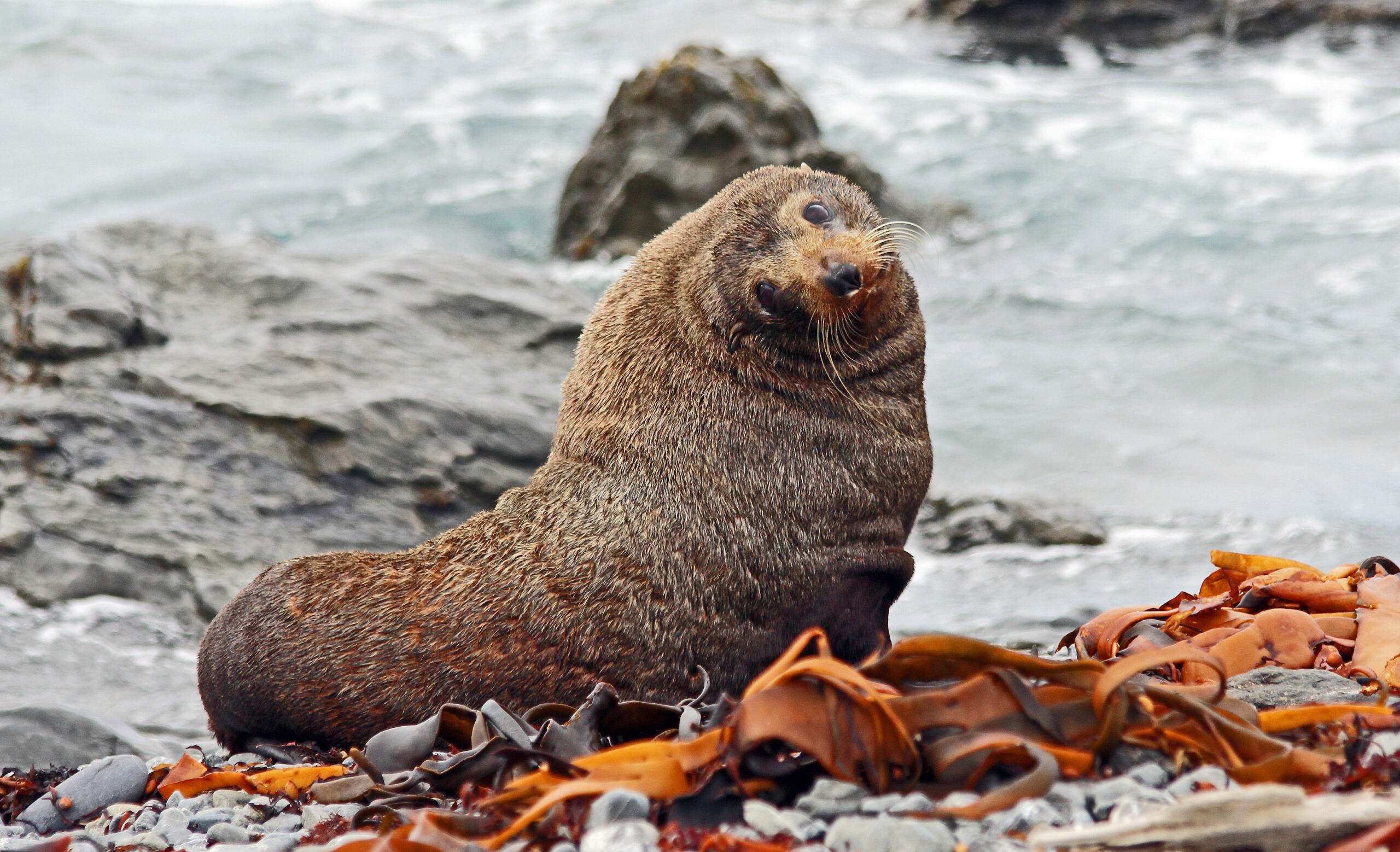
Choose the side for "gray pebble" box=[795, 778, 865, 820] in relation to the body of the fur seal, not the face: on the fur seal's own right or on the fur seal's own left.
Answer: on the fur seal's own right

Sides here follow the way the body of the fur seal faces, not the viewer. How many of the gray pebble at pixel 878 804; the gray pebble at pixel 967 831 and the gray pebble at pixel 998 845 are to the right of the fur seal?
3

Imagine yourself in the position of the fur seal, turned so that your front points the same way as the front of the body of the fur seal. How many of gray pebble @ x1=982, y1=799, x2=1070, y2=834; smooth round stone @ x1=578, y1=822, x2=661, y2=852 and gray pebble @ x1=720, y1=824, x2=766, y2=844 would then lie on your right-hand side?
3

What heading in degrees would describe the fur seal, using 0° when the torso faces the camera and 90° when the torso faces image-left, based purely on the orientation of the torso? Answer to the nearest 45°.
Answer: approximately 270°

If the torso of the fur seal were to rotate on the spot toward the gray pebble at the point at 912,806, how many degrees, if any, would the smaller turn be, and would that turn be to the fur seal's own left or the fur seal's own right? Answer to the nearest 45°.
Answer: approximately 90° to the fur seal's own right

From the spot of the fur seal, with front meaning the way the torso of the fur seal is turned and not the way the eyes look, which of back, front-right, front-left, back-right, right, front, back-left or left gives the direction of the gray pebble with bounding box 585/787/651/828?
right

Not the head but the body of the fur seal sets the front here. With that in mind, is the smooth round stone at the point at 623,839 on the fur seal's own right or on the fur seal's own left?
on the fur seal's own right

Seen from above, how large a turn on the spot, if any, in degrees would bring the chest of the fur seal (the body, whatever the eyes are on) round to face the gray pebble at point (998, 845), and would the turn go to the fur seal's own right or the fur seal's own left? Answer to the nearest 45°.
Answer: approximately 90° to the fur seal's own right

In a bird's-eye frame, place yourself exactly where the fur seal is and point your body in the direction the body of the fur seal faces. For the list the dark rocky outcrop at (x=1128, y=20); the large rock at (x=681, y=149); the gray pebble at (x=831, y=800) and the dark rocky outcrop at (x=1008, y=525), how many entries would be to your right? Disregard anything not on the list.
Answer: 1

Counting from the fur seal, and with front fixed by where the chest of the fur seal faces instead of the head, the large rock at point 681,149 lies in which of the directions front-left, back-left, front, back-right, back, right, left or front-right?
left

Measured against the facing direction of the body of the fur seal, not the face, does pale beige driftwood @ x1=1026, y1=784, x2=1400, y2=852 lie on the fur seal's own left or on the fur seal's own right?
on the fur seal's own right

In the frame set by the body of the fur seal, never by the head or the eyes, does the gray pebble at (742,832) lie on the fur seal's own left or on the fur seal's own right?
on the fur seal's own right

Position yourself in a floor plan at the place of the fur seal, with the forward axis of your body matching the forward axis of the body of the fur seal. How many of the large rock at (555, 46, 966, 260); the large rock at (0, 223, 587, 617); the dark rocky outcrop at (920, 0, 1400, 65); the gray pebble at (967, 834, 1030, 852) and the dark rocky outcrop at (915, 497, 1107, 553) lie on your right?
1

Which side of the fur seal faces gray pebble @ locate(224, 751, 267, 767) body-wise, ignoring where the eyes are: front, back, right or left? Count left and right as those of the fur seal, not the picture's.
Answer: back

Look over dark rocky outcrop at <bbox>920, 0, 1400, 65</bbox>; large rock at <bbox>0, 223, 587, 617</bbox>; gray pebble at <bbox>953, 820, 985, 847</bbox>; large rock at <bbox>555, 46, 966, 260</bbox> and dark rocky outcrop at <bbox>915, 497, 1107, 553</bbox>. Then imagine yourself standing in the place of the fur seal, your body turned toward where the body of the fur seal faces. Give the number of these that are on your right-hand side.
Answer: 1
